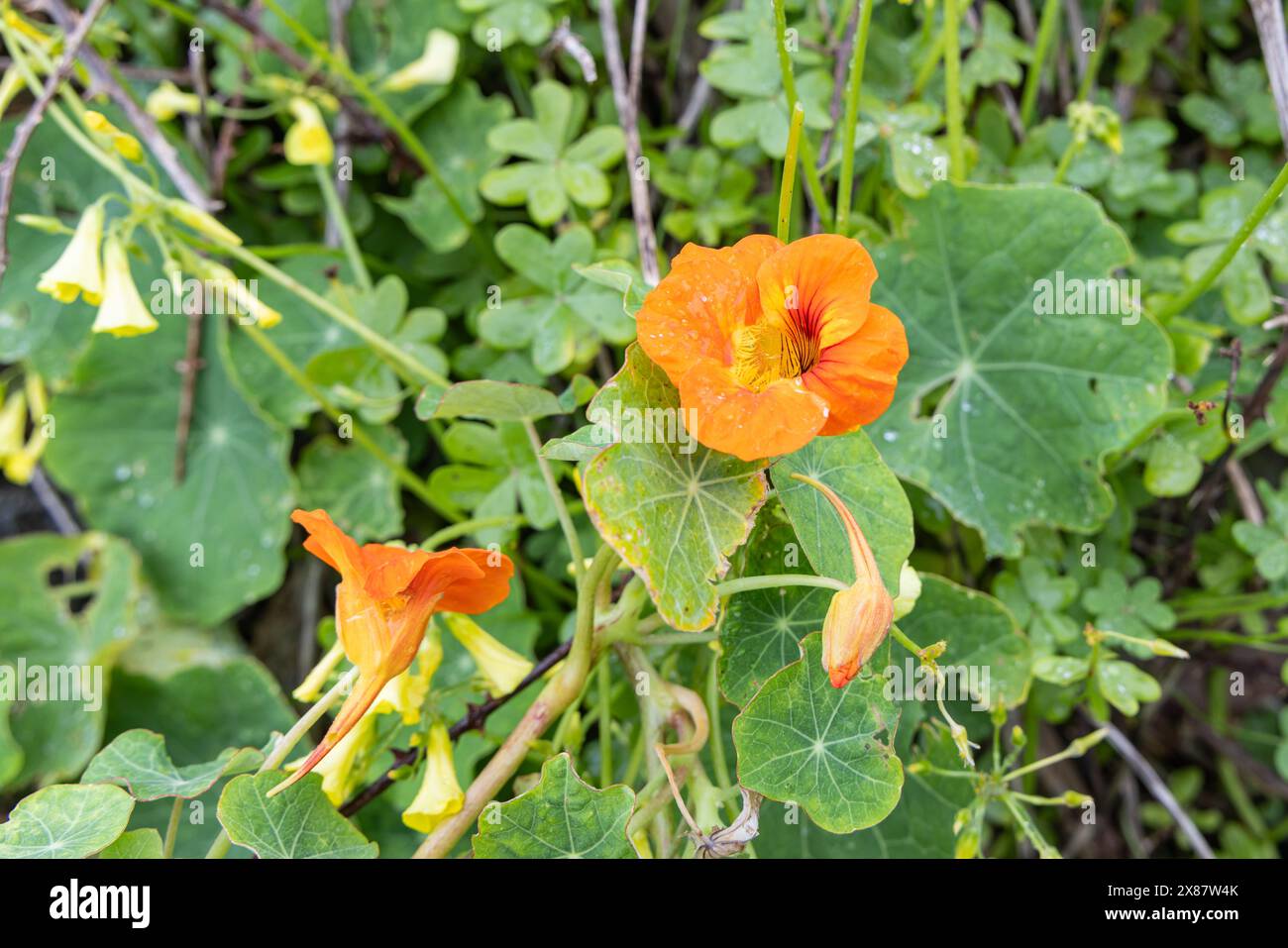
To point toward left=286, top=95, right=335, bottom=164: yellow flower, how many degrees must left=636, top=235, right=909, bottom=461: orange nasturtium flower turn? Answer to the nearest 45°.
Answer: approximately 135° to its right

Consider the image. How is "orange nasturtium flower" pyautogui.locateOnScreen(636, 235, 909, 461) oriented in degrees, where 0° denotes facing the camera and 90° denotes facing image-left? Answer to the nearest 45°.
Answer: approximately 0°

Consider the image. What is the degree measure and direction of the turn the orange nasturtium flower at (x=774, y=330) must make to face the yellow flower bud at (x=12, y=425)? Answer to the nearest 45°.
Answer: approximately 135° to its right

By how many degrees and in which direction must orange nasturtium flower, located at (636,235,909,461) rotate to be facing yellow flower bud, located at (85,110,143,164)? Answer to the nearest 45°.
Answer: approximately 135° to its right

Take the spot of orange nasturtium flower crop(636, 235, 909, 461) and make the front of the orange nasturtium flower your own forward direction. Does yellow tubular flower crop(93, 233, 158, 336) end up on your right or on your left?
on your right
